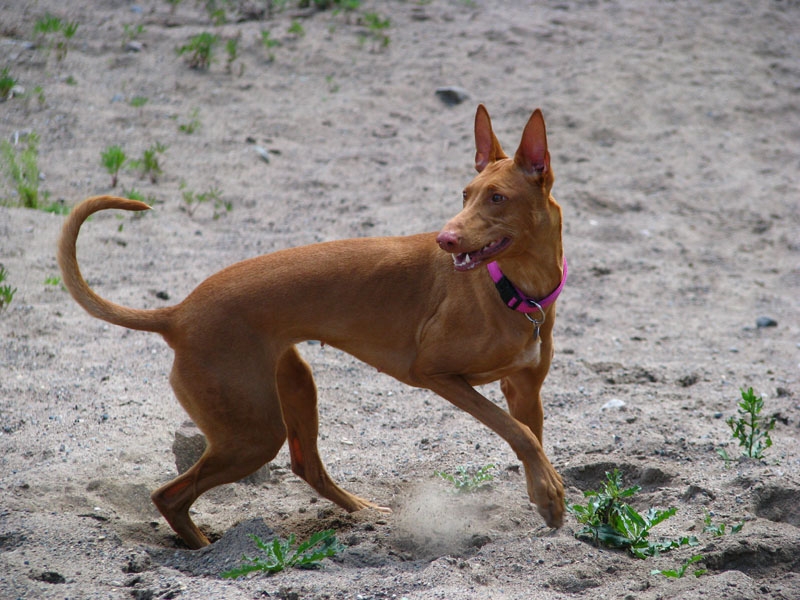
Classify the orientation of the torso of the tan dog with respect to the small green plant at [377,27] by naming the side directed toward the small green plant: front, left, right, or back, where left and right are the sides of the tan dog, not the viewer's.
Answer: left

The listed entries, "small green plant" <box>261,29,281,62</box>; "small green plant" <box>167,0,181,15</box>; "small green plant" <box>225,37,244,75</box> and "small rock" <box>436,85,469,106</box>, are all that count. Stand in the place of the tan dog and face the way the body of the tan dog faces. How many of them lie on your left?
4

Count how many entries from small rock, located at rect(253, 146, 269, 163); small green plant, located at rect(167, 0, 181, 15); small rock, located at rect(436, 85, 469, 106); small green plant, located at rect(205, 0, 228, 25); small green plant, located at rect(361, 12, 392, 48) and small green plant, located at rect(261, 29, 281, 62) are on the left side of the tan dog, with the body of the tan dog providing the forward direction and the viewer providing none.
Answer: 6

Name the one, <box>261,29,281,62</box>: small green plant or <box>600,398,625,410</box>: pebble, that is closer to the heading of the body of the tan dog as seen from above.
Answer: the pebble

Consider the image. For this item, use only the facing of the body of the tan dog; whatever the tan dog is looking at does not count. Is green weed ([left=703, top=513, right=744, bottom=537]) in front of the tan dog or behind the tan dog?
in front

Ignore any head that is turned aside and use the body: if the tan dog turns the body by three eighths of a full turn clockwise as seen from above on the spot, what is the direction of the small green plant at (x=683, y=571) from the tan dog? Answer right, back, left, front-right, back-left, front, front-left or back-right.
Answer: left

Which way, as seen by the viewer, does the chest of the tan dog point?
to the viewer's right

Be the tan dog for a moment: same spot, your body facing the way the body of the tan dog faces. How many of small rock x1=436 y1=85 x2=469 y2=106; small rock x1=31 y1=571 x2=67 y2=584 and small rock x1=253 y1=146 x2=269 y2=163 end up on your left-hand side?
2

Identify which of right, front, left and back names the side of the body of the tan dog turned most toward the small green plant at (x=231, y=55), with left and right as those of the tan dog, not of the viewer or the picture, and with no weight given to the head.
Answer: left

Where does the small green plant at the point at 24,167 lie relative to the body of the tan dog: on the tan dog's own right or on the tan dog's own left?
on the tan dog's own left

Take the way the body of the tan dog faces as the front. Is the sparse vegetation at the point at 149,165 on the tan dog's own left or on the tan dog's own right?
on the tan dog's own left

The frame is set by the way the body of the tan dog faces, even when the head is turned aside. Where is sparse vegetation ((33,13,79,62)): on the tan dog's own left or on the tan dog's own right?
on the tan dog's own left

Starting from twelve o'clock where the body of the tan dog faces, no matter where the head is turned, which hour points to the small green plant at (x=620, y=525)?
The small green plant is roughly at 1 o'clock from the tan dog.

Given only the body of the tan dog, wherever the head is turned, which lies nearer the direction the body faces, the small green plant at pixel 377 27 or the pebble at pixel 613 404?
the pebble

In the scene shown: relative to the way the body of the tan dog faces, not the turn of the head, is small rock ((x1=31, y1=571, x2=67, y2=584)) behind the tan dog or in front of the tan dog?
behind
